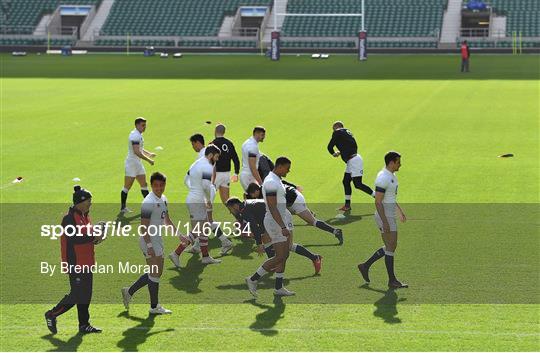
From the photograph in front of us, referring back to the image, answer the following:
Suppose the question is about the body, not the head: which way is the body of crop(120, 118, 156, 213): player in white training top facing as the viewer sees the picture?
to the viewer's right

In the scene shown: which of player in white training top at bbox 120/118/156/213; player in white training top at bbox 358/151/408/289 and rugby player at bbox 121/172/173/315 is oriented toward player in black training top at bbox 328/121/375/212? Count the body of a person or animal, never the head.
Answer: player in white training top at bbox 120/118/156/213

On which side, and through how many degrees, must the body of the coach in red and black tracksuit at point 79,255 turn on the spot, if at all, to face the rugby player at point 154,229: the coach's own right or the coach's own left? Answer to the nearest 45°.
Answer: approximately 45° to the coach's own left

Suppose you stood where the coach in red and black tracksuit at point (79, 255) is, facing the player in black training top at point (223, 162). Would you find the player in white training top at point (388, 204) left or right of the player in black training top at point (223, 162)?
right

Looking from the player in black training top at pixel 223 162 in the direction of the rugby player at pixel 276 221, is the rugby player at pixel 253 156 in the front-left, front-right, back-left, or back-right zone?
front-left

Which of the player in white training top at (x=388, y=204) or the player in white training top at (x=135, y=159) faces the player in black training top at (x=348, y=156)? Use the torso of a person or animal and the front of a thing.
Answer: the player in white training top at (x=135, y=159)

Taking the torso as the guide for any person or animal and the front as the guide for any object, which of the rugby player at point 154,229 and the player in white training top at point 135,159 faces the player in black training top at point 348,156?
the player in white training top

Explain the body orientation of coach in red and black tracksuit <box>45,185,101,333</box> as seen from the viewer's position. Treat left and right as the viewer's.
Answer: facing to the right of the viewer
